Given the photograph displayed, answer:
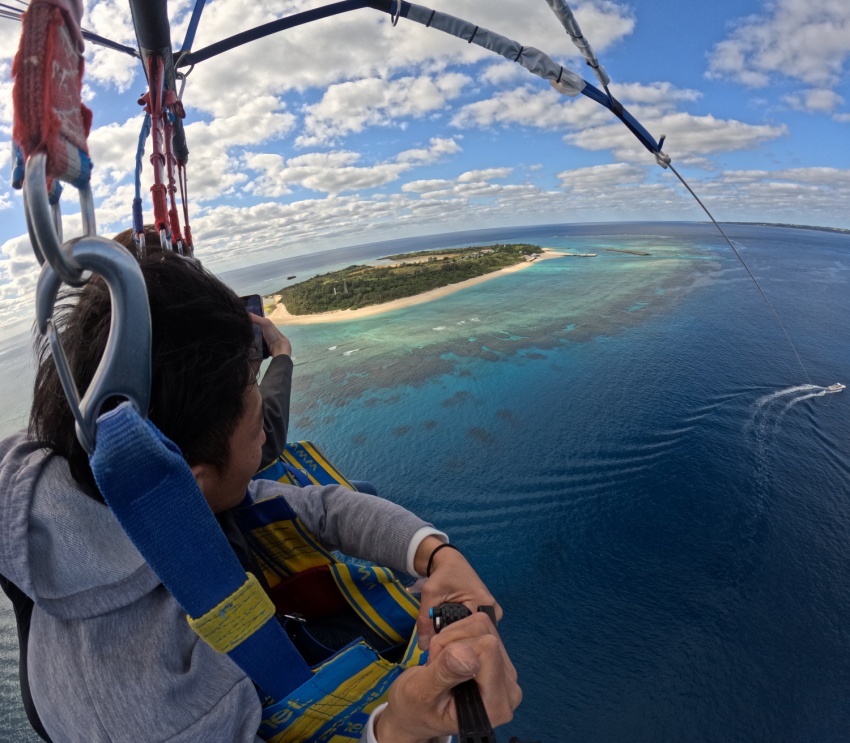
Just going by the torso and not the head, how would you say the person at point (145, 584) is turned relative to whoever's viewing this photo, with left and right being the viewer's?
facing away from the viewer and to the right of the viewer

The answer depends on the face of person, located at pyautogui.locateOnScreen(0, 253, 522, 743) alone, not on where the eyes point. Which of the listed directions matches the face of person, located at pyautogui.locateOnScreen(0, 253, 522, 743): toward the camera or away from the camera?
away from the camera

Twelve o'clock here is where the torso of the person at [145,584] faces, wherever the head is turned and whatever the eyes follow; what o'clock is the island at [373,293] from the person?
The island is roughly at 11 o'clock from the person.

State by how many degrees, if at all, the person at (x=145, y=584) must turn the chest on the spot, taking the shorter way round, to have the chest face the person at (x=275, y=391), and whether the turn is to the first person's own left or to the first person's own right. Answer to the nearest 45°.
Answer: approximately 45° to the first person's own left
